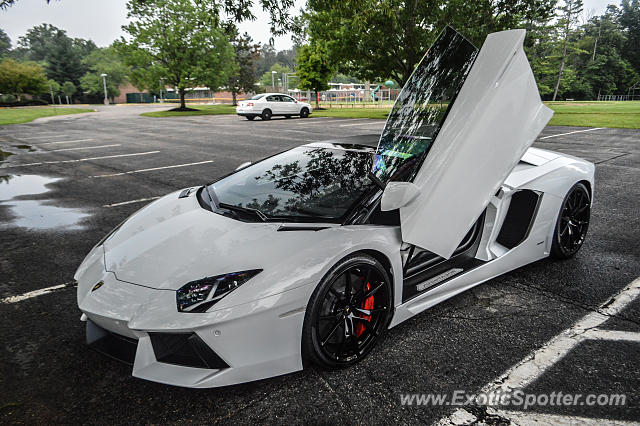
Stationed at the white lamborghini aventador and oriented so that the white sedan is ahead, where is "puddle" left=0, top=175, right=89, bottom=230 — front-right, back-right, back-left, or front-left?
front-left

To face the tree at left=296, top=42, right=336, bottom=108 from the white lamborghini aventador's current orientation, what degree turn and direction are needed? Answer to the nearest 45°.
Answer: approximately 135° to its right

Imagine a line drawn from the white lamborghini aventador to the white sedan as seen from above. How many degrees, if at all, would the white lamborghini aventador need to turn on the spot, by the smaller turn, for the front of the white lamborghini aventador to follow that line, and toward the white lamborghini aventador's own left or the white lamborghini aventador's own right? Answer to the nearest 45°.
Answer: approximately 135° to the white lamborghini aventador's own right

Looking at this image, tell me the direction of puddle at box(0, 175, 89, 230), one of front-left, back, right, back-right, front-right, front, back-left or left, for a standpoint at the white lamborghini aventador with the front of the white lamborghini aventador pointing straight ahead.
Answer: right

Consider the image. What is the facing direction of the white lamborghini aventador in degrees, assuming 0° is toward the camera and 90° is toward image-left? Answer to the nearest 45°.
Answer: approximately 45°

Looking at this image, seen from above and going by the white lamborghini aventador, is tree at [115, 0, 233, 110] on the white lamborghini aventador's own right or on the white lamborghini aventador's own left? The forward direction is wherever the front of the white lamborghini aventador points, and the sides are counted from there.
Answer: on the white lamborghini aventador's own right
